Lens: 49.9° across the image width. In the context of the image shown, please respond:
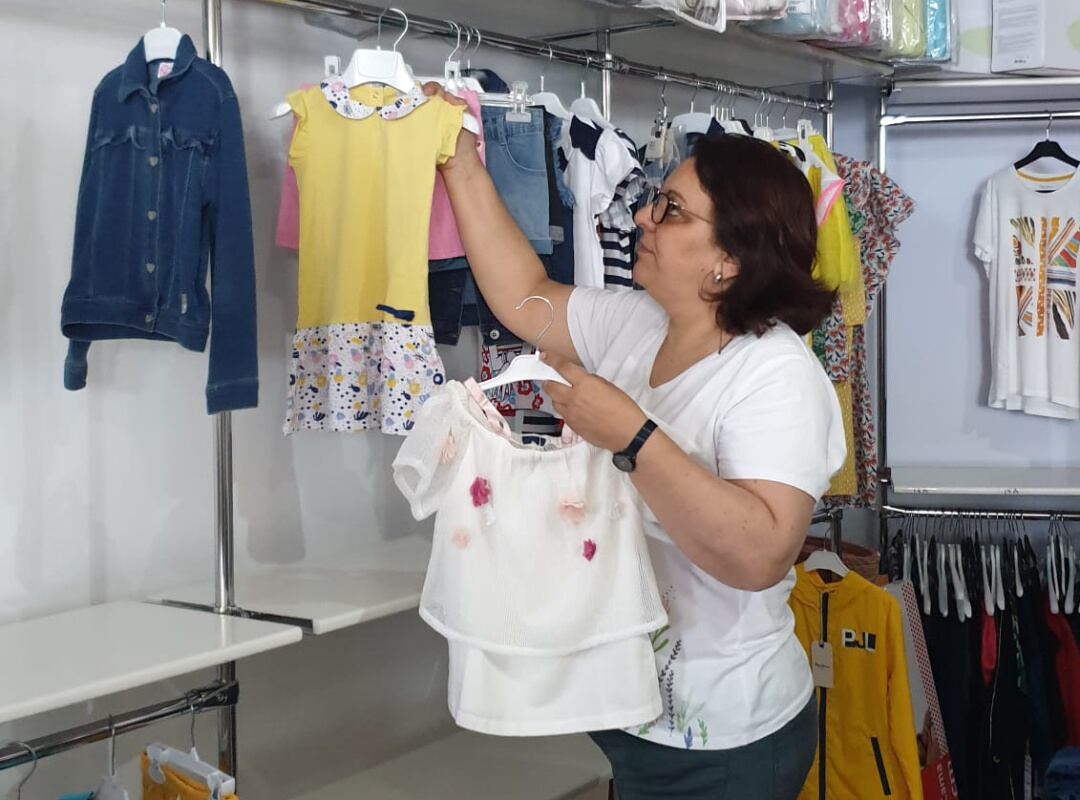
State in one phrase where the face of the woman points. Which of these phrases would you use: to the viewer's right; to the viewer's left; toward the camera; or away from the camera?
to the viewer's left

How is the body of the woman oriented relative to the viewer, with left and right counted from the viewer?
facing the viewer and to the left of the viewer

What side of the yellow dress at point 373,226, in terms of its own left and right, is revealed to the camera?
front

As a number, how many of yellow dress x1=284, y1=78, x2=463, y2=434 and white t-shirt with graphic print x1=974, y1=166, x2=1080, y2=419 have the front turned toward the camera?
2

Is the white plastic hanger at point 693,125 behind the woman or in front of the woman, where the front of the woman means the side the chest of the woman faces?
behind

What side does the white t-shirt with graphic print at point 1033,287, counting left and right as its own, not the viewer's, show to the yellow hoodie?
front

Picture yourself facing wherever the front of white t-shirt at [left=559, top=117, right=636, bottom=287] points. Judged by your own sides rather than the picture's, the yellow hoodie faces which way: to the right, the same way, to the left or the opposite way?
the same way

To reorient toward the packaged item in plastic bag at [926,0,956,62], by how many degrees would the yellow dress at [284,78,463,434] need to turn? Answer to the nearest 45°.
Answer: approximately 135° to its left

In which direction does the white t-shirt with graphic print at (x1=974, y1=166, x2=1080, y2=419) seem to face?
toward the camera
